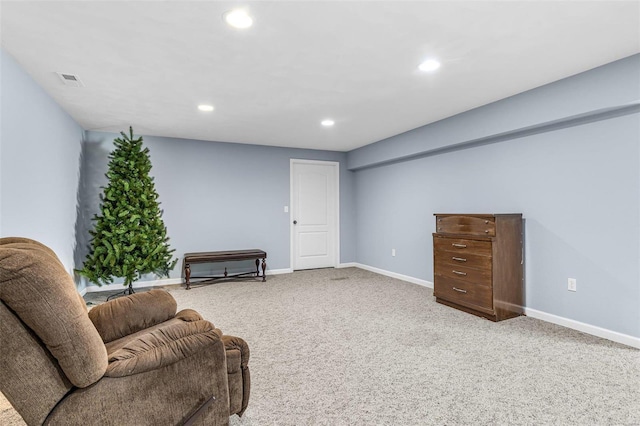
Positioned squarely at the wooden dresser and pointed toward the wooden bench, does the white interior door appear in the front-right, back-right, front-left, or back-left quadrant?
front-right

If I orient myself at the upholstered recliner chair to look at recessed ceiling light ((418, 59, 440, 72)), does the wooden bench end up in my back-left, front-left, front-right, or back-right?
front-left

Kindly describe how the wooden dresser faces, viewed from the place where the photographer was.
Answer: facing the viewer and to the left of the viewer

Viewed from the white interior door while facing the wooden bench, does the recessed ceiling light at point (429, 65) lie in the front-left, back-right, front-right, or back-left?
front-left

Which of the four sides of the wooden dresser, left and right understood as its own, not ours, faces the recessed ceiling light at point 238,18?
front

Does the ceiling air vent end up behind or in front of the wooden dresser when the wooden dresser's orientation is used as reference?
in front

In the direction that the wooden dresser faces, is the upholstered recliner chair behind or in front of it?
in front

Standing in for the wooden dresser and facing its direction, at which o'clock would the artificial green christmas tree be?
The artificial green christmas tree is roughly at 1 o'clock from the wooden dresser.

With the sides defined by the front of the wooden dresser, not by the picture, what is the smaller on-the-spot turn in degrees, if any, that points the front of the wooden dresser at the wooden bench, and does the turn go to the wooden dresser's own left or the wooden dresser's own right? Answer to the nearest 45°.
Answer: approximately 45° to the wooden dresser's own right
